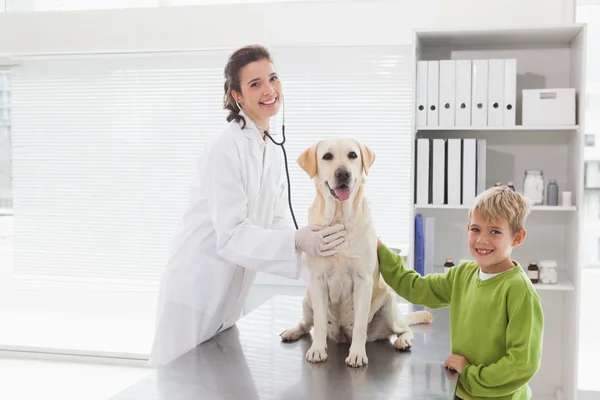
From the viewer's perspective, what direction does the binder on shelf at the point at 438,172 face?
toward the camera

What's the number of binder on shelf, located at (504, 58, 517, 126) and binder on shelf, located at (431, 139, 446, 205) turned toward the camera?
2

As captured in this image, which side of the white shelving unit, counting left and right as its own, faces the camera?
front

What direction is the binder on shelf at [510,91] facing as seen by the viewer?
toward the camera

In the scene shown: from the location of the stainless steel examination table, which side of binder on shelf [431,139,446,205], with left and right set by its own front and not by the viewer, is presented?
front

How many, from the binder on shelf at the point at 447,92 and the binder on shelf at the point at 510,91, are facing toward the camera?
2

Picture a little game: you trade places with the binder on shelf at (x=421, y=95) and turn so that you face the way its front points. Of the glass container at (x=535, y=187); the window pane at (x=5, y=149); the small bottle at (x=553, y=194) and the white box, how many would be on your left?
3

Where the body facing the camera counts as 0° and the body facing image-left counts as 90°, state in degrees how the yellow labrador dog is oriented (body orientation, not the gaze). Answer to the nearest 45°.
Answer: approximately 0°
